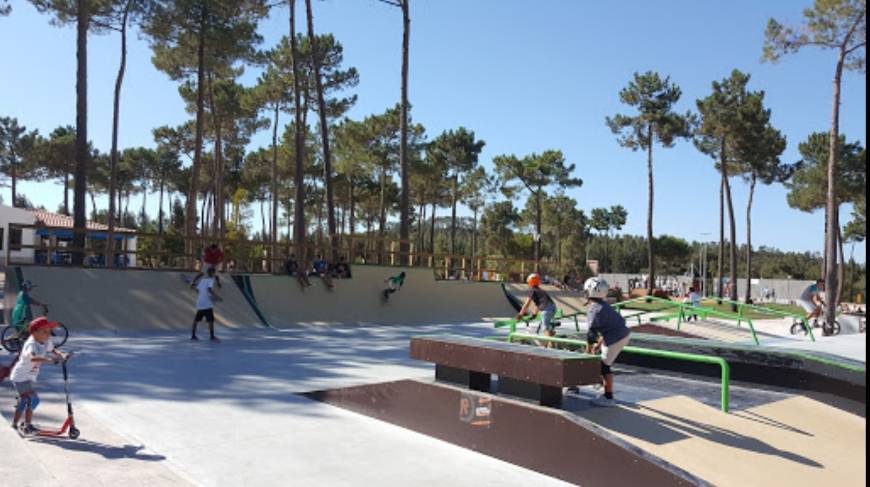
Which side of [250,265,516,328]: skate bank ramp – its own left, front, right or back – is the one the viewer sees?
front

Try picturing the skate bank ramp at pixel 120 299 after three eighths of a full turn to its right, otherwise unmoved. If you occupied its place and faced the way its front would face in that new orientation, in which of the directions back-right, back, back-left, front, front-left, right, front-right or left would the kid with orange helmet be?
back

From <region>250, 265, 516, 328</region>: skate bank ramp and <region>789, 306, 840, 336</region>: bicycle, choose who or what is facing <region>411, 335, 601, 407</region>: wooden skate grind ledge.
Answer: the skate bank ramp

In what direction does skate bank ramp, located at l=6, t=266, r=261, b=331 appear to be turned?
toward the camera

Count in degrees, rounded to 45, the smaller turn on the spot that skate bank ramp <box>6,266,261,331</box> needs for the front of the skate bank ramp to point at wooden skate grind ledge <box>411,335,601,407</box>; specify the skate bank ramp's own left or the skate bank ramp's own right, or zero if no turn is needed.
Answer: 0° — it already faces it

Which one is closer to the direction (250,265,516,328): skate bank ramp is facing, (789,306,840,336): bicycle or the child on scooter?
the child on scooter

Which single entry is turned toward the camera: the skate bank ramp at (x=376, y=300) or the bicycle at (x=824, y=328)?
the skate bank ramp

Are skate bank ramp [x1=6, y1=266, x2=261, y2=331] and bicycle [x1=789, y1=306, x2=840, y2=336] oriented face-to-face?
no

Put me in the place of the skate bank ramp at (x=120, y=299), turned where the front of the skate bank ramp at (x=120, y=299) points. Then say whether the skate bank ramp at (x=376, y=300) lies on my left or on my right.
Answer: on my left

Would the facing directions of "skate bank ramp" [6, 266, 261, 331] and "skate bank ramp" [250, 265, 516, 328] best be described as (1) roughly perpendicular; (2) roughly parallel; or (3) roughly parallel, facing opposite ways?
roughly parallel

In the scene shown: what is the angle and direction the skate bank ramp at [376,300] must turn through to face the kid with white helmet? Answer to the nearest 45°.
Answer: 0° — it already faces them

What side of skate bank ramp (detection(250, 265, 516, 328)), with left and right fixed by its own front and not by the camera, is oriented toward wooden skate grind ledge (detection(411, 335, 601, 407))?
front
